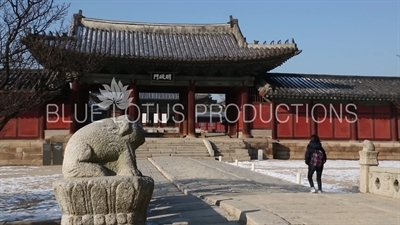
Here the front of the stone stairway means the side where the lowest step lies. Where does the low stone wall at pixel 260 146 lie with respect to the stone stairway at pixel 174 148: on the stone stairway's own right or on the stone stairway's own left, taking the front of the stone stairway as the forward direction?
on the stone stairway's own left

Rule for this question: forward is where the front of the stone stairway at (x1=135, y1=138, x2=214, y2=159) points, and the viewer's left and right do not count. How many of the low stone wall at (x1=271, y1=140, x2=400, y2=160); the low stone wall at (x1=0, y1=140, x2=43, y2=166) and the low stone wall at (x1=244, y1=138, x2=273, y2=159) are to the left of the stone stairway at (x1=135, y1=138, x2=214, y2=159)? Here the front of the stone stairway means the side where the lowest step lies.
2

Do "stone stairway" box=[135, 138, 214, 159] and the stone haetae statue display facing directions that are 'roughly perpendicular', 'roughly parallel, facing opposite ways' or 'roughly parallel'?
roughly perpendicular

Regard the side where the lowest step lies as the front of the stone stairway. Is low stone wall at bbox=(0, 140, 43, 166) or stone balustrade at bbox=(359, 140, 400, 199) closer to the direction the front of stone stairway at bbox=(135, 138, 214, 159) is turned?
the stone balustrade
